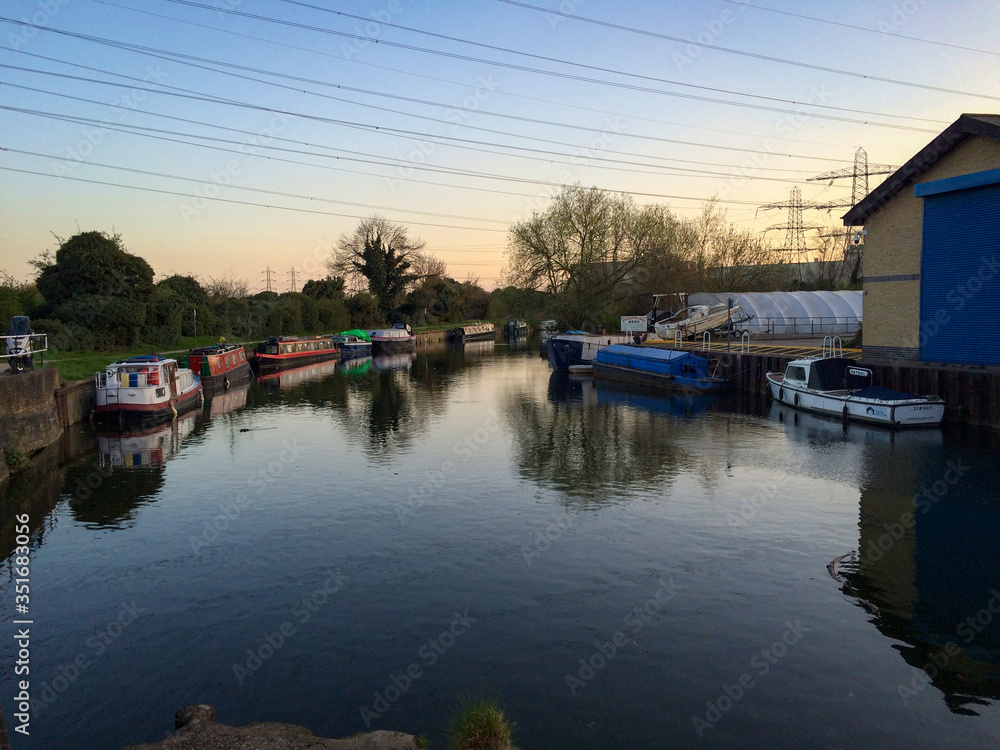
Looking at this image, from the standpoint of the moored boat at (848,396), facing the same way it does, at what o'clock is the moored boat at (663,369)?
the moored boat at (663,369) is roughly at 12 o'clock from the moored boat at (848,396).

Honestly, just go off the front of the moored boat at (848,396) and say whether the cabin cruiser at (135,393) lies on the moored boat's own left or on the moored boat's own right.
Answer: on the moored boat's own left

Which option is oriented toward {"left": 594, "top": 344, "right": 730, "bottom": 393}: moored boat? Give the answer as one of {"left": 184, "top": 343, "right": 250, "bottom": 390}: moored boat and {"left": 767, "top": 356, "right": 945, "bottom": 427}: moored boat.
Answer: {"left": 767, "top": 356, "right": 945, "bottom": 427}: moored boat

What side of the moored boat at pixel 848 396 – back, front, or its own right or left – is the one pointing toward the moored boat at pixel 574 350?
front

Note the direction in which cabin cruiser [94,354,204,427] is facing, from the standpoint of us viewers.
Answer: facing away from the viewer and to the right of the viewer

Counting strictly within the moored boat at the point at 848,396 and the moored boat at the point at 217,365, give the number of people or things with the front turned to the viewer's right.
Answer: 0

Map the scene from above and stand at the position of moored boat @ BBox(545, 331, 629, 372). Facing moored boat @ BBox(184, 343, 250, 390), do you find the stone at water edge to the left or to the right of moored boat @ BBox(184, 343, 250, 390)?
left

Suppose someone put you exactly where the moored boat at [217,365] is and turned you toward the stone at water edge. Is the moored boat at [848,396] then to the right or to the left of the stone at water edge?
left

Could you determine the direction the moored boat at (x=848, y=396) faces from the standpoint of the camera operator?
facing away from the viewer and to the left of the viewer
